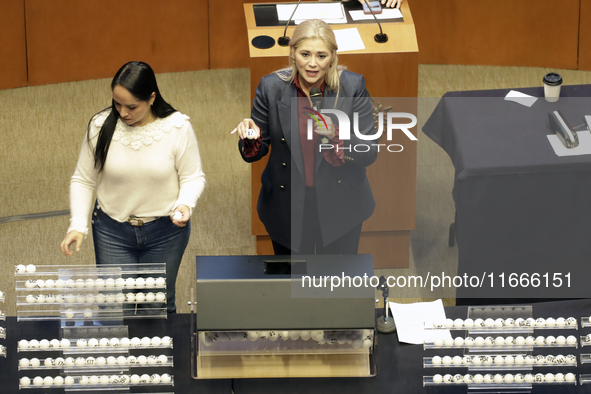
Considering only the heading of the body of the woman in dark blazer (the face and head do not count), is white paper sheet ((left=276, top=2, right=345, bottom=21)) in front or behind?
behind

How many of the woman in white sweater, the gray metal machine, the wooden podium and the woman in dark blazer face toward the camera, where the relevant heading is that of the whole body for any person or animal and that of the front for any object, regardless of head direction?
4

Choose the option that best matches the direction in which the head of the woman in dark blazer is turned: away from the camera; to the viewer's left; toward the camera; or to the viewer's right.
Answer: toward the camera

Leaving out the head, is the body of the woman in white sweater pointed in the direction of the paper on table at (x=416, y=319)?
no

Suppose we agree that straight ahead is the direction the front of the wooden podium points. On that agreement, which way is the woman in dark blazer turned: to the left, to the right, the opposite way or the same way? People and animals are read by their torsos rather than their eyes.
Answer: the same way

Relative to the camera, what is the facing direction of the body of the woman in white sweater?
toward the camera

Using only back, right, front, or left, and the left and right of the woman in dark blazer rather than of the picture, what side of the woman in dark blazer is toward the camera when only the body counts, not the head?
front

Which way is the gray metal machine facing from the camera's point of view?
toward the camera

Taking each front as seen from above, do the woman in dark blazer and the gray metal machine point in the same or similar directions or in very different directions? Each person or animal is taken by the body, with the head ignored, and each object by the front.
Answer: same or similar directions
